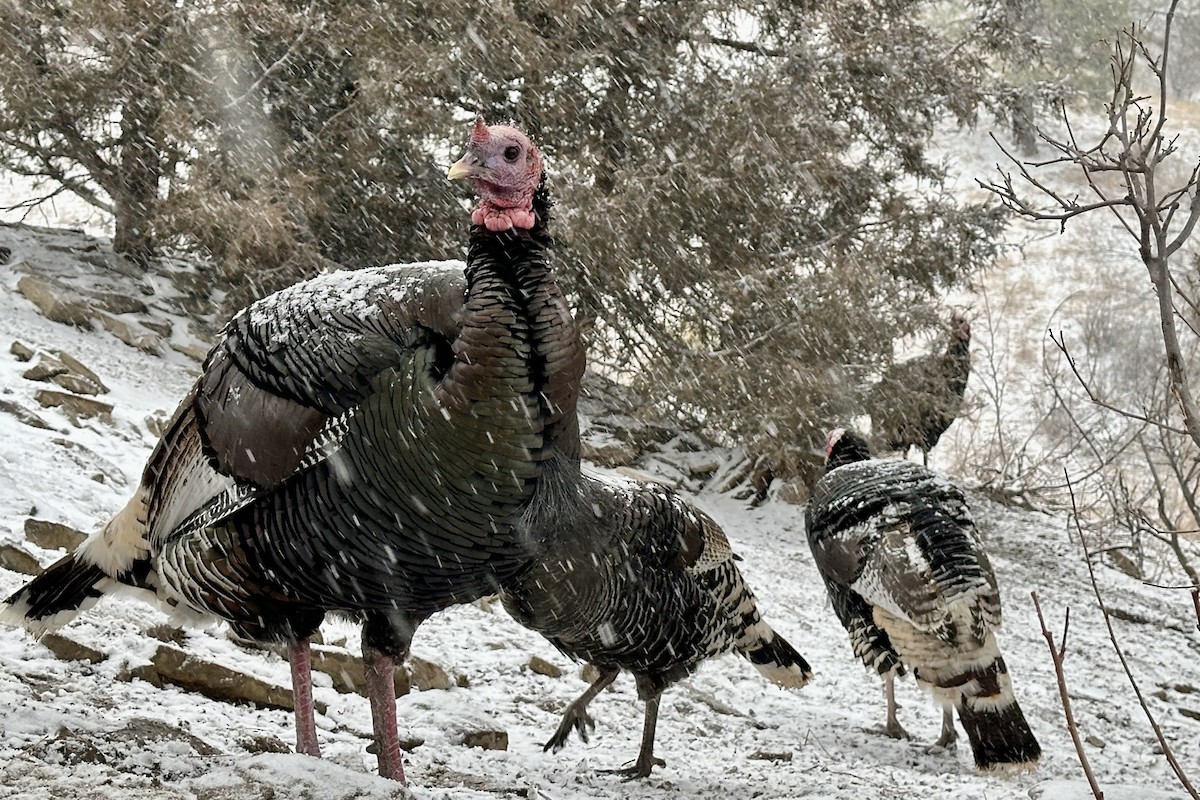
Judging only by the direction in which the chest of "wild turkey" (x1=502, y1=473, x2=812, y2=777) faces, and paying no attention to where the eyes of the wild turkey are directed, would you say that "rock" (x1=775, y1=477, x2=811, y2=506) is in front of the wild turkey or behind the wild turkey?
behind

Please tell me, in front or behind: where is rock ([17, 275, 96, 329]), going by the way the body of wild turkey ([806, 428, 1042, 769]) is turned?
in front

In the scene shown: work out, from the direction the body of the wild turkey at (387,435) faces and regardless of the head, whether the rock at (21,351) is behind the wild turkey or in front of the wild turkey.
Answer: behind

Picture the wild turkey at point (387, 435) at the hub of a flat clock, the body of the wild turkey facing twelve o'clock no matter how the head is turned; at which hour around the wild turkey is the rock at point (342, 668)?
The rock is roughly at 8 o'clock from the wild turkey.

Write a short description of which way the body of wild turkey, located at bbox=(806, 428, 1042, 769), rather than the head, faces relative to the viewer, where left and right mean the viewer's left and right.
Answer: facing away from the viewer and to the left of the viewer

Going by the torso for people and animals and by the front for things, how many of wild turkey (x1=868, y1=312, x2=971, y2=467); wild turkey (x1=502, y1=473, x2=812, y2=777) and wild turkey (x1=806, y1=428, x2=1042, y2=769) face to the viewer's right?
1

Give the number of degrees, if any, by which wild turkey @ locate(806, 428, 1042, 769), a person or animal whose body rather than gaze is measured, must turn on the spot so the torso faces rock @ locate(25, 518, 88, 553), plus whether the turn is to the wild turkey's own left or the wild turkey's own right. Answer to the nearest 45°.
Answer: approximately 90° to the wild turkey's own left

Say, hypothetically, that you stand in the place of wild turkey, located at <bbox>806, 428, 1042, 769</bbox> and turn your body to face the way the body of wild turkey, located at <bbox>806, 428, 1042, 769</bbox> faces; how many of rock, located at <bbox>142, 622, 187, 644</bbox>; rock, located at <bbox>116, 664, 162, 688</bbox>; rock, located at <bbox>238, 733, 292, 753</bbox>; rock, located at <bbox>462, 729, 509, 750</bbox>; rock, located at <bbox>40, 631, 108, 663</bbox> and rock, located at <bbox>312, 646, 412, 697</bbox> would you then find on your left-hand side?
6

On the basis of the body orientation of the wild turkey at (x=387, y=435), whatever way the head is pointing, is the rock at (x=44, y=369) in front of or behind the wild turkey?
behind

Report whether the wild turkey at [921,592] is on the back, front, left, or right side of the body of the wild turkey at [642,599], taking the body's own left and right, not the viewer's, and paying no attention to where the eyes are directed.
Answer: back

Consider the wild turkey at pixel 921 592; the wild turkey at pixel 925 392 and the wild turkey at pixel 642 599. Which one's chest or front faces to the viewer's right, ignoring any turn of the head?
the wild turkey at pixel 925 392

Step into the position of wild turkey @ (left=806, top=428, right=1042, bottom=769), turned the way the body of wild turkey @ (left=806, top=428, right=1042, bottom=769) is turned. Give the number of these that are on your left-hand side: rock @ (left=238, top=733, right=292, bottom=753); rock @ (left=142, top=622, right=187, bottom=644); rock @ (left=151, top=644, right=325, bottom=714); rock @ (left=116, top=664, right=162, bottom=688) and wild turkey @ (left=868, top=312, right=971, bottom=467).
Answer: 4

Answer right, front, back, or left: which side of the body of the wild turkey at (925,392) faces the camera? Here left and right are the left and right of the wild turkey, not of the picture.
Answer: right
